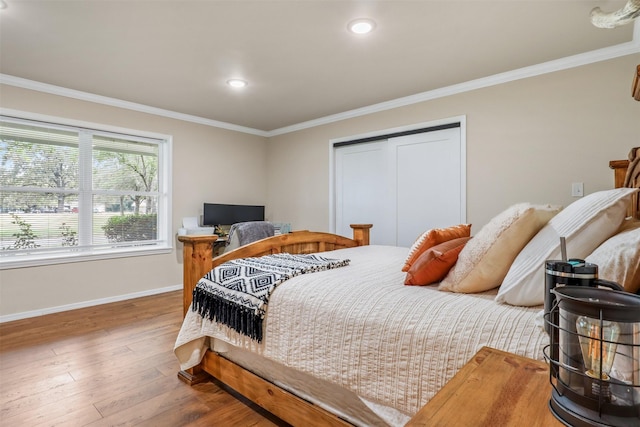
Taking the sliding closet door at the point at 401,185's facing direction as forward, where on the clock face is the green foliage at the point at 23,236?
The green foliage is roughly at 1 o'clock from the sliding closet door.

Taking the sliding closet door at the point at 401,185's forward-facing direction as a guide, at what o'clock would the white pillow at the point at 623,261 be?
The white pillow is roughly at 10 o'clock from the sliding closet door.

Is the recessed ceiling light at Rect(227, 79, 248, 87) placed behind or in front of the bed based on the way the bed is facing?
in front

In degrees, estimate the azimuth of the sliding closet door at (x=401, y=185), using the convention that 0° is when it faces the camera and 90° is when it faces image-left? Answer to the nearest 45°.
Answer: approximately 45°

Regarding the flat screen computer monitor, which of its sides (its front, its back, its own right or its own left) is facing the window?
right

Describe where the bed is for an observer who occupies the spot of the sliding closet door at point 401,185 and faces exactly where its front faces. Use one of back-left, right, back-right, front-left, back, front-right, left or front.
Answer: front-left

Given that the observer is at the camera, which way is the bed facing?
facing away from the viewer and to the left of the viewer

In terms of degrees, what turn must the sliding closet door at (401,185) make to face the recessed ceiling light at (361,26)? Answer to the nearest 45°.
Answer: approximately 45° to its left

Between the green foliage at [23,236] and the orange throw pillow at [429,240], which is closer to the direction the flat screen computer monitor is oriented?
the orange throw pillow

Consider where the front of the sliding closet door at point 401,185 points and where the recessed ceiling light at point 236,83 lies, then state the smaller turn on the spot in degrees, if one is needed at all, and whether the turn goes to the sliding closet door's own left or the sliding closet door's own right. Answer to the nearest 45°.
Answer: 0° — it already faces it

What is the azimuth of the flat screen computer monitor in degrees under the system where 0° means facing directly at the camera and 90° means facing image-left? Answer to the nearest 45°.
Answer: approximately 315°

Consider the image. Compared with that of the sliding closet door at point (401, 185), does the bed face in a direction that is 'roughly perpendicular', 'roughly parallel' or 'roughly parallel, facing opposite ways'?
roughly perpendicular

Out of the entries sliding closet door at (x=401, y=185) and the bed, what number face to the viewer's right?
0

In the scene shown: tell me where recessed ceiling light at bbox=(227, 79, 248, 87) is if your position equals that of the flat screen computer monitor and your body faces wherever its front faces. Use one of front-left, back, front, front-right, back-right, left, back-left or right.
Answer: front-right

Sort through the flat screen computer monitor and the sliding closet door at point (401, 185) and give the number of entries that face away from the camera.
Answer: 0
